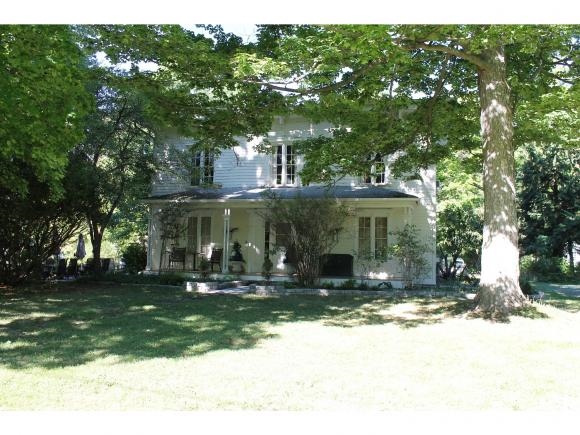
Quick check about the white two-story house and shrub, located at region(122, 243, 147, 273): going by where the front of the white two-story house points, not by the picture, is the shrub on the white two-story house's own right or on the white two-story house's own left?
on the white two-story house's own right

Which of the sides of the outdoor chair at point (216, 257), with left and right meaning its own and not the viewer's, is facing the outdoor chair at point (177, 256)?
right

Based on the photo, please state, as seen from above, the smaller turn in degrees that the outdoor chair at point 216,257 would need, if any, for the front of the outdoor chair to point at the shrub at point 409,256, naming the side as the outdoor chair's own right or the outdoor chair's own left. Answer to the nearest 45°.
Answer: approximately 90° to the outdoor chair's own left

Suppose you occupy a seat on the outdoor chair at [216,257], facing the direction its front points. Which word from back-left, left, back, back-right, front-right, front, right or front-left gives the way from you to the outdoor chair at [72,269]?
front-right

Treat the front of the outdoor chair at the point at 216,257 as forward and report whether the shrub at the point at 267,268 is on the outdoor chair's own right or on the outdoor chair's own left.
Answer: on the outdoor chair's own left

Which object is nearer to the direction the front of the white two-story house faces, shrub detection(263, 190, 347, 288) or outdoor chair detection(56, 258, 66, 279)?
the shrub

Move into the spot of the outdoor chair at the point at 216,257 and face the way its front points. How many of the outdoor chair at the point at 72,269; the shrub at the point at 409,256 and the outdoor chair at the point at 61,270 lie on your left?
1

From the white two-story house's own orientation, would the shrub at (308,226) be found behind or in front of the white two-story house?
in front

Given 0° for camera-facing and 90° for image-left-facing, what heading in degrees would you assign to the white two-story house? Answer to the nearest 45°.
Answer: approximately 0°

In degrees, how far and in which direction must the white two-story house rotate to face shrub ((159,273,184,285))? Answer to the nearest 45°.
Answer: approximately 45° to its right

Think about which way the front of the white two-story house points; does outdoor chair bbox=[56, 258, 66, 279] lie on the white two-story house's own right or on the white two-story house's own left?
on the white two-story house's own right

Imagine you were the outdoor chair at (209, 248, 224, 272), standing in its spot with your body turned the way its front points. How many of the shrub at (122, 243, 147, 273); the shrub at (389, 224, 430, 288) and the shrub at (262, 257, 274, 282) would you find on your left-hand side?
2

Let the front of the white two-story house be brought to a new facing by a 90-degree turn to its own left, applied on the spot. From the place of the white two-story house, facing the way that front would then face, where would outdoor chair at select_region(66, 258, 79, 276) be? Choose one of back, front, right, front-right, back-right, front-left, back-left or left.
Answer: back
